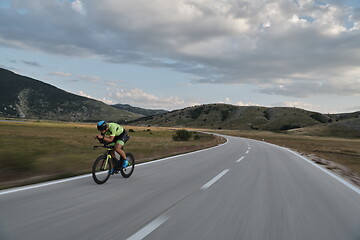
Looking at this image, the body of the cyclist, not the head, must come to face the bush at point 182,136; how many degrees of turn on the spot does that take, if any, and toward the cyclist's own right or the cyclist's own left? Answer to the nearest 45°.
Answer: approximately 135° to the cyclist's own right

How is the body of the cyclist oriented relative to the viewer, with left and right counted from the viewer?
facing the viewer and to the left of the viewer

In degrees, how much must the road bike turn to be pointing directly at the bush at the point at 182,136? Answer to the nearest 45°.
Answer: approximately 135° to its right

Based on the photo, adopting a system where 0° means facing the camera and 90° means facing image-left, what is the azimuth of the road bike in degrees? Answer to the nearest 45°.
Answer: approximately 45°
